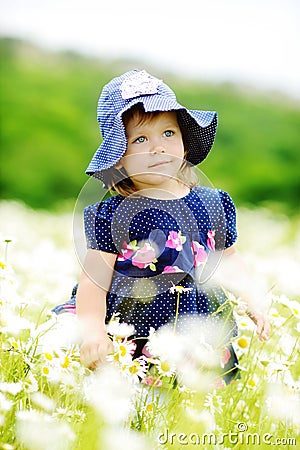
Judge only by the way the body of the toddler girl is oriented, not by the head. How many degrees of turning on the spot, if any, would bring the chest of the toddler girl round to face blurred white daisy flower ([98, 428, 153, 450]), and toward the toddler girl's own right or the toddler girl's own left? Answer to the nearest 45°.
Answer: approximately 45° to the toddler girl's own right

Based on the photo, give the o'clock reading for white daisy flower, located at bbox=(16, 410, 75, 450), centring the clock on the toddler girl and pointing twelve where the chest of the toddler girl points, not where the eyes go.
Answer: The white daisy flower is roughly at 2 o'clock from the toddler girl.

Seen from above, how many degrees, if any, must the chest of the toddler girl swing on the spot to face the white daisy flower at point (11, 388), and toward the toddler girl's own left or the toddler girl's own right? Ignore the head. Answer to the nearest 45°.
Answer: approximately 90° to the toddler girl's own right

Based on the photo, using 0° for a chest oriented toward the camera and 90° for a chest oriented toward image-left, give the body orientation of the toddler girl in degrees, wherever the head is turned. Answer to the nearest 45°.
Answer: approximately 315°
